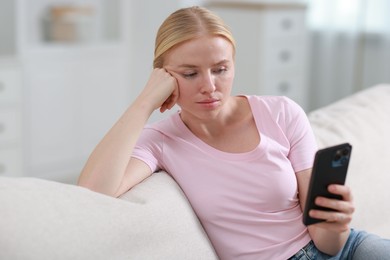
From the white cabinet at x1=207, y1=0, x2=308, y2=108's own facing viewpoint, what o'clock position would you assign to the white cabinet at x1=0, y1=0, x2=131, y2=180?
the white cabinet at x1=0, y1=0, x2=131, y2=180 is roughly at 4 o'clock from the white cabinet at x1=207, y1=0, x2=308, y2=108.

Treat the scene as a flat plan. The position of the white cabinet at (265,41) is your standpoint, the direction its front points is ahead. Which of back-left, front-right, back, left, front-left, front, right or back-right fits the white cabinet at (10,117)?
right

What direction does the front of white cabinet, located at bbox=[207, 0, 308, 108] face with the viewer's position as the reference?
facing the viewer and to the right of the viewer

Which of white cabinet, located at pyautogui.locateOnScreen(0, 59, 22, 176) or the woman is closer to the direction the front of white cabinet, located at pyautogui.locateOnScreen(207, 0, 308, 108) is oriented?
the woman

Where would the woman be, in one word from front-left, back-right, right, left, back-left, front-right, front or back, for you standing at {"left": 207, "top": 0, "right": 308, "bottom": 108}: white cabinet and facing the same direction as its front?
front-right

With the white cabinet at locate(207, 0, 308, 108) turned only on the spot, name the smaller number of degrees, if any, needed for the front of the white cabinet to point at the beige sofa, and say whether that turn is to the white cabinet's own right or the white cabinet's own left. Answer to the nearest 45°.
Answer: approximately 45° to the white cabinet's own right
